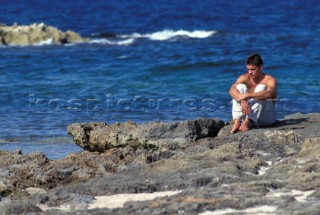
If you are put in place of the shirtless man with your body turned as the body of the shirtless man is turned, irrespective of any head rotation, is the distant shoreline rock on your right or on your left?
on your right

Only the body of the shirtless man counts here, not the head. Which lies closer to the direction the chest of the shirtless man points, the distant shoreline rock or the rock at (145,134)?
the rock

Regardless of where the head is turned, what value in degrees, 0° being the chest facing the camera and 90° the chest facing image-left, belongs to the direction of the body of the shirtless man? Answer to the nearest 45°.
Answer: approximately 45°

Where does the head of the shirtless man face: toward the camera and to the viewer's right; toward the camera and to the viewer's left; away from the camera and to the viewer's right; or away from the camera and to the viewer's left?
toward the camera and to the viewer's left

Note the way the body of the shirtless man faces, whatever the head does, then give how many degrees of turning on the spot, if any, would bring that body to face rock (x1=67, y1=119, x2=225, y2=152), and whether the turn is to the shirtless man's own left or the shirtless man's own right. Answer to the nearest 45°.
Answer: approximately 45° to the shirtless man's own right
